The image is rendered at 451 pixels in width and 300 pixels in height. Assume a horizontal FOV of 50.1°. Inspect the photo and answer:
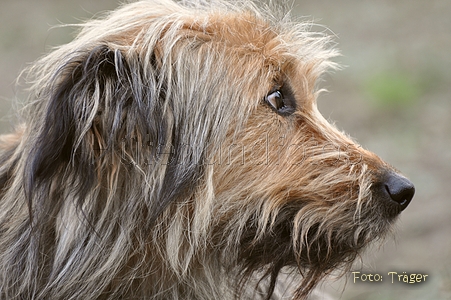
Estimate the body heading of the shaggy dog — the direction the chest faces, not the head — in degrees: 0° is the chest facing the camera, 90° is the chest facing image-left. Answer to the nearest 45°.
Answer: approximately 270°
